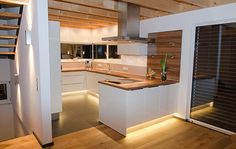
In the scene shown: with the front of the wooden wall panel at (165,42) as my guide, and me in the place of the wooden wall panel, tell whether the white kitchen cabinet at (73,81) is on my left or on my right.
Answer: on my right

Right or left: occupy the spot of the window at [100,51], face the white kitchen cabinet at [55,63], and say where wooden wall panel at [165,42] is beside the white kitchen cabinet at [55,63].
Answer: left

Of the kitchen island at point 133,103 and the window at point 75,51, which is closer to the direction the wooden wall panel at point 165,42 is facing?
the kitchen island

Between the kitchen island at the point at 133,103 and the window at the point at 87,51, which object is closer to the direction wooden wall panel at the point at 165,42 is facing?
the kitchen island

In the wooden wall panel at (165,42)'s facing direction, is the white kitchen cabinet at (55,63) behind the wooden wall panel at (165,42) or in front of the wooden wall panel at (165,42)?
in front

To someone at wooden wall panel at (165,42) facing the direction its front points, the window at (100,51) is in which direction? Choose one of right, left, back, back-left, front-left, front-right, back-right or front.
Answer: right

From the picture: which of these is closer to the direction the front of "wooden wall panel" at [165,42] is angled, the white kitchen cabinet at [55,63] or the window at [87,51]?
the white kitchen cabinet

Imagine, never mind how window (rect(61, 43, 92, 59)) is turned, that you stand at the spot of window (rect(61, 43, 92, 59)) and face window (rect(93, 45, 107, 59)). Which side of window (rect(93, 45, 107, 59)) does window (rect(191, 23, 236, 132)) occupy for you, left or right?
right

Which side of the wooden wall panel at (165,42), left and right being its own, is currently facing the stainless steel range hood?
front

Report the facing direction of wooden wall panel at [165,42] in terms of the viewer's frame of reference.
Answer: facing the viewer and to the left of the viewer

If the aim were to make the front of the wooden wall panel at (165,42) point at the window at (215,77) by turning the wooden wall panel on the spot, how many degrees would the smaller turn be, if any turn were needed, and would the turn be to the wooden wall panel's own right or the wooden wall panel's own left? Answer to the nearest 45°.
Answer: approximately 90° to the wooden wall panel's own left

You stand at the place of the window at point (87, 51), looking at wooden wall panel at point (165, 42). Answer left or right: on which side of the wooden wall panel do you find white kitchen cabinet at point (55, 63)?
right
